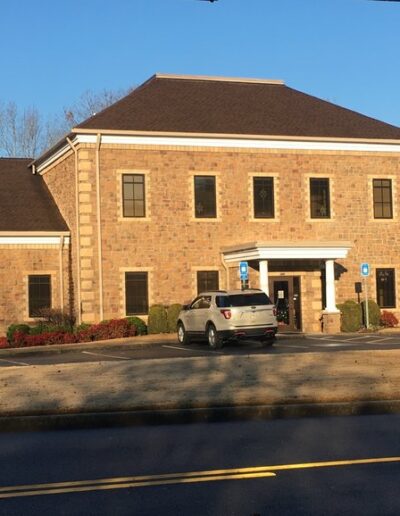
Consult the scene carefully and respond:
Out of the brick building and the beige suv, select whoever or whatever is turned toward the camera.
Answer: the brick building

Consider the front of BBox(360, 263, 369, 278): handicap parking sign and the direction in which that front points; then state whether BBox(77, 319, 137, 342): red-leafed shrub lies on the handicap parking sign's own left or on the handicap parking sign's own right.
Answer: on the handicap parking sign's own right

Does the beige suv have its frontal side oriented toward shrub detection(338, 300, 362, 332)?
no

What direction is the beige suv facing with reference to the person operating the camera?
facing away from the viewer and to the left of the viewer

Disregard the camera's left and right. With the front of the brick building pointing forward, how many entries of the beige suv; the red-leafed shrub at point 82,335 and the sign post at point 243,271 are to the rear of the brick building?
0

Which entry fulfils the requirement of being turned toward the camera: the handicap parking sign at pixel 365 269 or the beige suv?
the handicap parking sign

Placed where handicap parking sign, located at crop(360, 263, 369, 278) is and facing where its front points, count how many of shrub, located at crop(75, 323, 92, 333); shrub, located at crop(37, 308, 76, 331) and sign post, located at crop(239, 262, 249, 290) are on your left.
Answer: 0

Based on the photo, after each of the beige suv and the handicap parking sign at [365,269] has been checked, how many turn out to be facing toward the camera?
1

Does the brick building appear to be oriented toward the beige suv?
yes

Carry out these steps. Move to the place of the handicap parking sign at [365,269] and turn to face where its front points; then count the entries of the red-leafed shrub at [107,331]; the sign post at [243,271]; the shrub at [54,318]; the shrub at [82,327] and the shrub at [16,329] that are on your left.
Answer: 0

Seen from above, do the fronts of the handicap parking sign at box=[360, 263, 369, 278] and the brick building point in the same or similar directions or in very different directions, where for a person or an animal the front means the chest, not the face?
same or similar directions

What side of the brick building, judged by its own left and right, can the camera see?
front

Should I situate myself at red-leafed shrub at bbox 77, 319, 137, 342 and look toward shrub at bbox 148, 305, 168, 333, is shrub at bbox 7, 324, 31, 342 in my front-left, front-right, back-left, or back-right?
back-left

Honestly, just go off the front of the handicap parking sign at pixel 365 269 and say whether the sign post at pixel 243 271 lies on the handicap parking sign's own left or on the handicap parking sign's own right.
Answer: on the handicap parking sign's own right

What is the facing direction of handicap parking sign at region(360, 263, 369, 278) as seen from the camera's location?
facing the viewer
